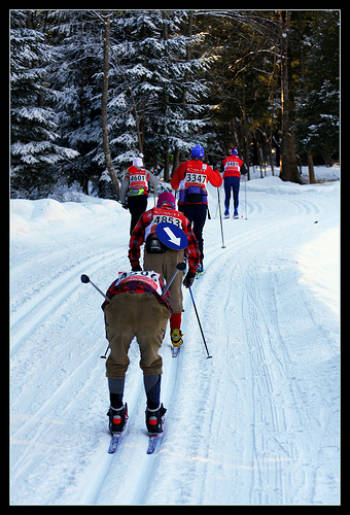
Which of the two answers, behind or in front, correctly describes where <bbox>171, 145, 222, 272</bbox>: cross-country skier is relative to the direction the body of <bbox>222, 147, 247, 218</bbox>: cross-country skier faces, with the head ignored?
behind

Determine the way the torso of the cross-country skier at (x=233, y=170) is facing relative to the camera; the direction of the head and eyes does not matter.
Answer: away from the camera

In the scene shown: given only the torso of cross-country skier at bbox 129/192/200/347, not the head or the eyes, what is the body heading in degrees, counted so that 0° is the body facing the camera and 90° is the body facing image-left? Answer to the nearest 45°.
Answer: approximately 180°

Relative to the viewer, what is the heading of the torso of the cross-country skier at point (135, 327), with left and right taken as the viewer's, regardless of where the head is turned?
facing away from the viewer

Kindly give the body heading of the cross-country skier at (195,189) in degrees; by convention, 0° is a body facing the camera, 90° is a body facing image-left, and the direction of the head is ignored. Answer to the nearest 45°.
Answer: approximately 180°
